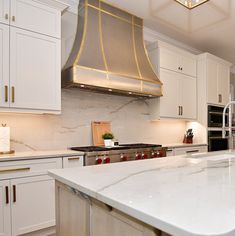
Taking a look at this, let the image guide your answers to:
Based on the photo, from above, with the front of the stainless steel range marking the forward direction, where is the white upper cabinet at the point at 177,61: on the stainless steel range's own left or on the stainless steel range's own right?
on the stainless steel range's own left

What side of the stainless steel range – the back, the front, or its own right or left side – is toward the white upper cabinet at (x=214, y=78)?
left

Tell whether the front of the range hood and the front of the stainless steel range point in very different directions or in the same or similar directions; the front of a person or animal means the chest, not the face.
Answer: same or similar directions

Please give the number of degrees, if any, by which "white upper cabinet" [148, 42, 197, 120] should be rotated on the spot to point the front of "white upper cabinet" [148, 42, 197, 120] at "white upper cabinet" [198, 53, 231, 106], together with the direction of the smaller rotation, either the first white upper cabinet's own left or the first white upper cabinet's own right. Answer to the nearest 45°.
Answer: approximately 90° to the first white upper cabinet's own left

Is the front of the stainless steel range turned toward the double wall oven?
no

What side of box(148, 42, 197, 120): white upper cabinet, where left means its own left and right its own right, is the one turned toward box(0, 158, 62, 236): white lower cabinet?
right

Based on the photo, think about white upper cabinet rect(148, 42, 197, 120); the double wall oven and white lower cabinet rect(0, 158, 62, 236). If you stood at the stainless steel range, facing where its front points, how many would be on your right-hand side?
1

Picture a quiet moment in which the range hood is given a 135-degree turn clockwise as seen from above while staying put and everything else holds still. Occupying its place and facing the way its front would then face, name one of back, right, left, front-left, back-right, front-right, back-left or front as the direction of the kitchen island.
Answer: left

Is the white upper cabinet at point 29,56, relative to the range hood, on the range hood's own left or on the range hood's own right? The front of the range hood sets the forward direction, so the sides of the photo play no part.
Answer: on the range hood's own right

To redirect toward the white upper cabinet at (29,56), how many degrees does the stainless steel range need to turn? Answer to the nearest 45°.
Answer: approximately 90° to its right

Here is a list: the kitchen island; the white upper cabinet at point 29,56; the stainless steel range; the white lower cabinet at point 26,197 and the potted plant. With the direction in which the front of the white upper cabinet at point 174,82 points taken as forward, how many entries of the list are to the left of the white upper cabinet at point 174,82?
0

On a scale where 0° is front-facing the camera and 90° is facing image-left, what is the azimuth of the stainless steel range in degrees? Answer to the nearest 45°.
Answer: approximately 315°

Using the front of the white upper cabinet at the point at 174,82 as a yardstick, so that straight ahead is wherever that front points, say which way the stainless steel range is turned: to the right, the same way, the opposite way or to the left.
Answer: the same way

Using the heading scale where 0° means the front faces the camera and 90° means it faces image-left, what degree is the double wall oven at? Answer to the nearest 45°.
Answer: approximately 315°

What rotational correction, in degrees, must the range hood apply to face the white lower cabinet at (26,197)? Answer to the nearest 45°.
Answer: approximately 90° to its right

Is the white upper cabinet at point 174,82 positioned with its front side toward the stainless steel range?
no

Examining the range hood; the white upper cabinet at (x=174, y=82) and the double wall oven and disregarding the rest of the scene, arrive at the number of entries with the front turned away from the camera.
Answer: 0
